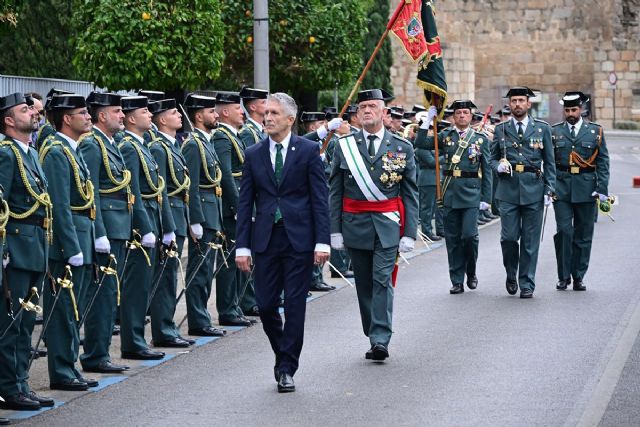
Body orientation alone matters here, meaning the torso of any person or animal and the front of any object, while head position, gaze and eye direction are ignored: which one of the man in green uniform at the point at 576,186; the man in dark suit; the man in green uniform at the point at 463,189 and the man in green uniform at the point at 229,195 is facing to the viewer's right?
the man in green uniform at the point at 229,195

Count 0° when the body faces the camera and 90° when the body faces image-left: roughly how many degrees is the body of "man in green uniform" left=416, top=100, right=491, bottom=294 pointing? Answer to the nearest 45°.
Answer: approximately 0°

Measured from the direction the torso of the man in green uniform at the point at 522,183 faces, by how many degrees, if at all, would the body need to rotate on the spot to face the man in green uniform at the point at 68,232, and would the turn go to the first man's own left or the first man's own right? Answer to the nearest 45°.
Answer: approximately 45° to the first man's own right

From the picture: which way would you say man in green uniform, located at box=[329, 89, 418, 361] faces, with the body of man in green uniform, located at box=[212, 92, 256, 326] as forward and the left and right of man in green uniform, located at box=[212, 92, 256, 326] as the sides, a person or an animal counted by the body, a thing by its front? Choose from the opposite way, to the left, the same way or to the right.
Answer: to the right

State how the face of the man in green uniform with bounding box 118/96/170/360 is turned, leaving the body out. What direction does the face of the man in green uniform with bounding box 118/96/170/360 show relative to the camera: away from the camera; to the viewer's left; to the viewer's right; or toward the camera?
to the viewer's right

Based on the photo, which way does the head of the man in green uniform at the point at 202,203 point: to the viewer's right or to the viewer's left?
to the viewer's right

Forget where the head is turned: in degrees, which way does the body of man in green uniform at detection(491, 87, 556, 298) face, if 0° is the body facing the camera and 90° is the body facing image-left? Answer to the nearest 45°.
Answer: approximately 0°

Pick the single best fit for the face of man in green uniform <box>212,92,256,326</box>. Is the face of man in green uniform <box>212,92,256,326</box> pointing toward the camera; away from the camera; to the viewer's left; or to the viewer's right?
to the viewer's right

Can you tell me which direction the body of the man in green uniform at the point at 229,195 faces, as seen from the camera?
to the viewer's right

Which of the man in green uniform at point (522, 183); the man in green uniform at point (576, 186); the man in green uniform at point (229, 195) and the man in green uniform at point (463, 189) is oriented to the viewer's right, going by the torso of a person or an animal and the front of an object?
the man in green uniform at point (229, 195)

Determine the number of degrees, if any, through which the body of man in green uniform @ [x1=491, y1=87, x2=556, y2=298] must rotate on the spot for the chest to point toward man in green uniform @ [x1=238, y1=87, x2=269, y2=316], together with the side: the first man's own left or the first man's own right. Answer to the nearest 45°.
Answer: approximately 45° to the first man's own right
